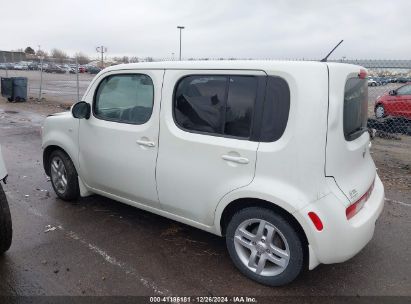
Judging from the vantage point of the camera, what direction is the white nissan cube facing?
facing away from the viewer and to the left of the viewer

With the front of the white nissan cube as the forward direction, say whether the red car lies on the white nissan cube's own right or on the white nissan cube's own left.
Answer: on the white nissan cube's own right

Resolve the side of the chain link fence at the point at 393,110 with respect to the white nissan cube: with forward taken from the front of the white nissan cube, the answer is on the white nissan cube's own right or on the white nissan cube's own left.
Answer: on the white nissan cube's own right

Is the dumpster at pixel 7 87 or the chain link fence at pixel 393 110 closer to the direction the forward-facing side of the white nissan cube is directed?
the dumpster

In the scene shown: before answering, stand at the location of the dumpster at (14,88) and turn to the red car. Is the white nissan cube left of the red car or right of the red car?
right

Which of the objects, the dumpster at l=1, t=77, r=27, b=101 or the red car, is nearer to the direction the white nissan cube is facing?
the dumpster

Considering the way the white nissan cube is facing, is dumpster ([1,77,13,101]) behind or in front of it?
in front

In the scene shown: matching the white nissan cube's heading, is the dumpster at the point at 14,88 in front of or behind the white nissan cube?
in front
